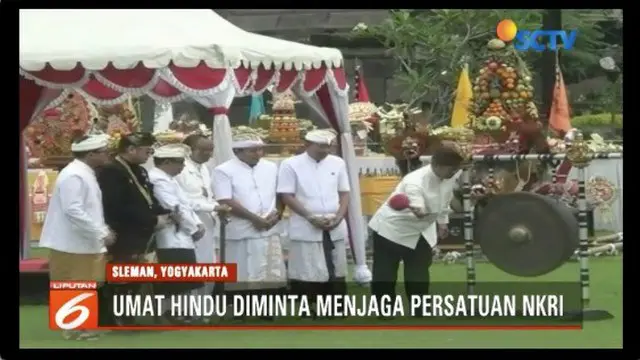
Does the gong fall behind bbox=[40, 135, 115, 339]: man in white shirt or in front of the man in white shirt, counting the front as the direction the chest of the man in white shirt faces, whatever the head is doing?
in front

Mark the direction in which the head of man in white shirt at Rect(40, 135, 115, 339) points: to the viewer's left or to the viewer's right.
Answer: to the viewer's right

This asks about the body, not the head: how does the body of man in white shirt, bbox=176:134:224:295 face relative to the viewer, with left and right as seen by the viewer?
facing the viewer and to the right of the viewer

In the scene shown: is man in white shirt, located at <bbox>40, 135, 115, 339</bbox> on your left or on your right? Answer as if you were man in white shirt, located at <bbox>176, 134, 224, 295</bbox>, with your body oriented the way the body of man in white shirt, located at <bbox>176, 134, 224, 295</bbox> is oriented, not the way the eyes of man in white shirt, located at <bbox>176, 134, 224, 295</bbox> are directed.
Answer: on your right

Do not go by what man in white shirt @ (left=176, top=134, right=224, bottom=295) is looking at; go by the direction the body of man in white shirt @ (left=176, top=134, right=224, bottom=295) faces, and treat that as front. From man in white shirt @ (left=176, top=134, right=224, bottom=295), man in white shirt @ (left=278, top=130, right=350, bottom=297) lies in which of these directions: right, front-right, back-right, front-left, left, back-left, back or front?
front-left

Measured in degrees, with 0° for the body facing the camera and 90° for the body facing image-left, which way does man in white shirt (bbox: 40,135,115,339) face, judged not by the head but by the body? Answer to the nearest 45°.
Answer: approximately 270°

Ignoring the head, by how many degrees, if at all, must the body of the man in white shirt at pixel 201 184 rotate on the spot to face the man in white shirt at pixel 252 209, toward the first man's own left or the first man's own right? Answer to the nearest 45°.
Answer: approximately 45° to the first man's own left

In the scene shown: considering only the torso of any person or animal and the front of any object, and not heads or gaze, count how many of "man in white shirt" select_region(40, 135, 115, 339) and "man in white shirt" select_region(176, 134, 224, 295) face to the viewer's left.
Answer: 0
